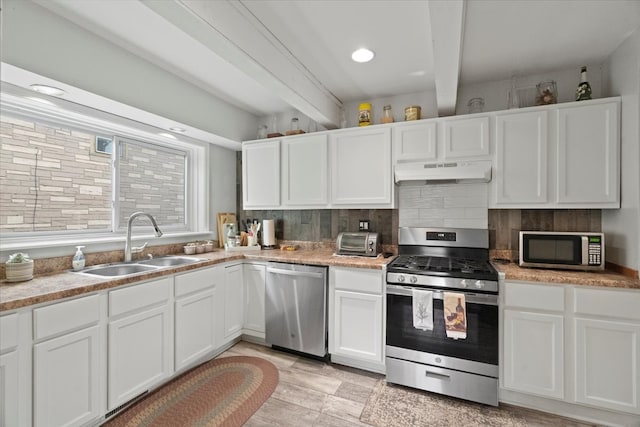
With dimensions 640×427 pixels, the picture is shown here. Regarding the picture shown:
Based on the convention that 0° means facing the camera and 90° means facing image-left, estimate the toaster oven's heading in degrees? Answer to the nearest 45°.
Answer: approximately 0°

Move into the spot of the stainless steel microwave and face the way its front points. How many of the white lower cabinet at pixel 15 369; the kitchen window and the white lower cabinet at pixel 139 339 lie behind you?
0

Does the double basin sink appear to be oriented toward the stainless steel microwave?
yes

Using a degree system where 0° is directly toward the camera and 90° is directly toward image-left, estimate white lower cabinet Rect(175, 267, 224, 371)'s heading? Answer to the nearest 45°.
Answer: approximately 315°

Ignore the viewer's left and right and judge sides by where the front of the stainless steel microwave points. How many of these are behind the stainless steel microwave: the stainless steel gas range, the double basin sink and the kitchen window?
0

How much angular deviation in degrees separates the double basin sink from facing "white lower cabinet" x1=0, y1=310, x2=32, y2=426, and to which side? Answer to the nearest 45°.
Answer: approximately 90° to its right

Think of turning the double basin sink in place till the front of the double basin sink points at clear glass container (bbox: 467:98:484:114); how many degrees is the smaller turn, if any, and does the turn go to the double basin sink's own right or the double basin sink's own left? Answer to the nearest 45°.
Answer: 0° — it already faces it

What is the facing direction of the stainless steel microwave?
toward the camera

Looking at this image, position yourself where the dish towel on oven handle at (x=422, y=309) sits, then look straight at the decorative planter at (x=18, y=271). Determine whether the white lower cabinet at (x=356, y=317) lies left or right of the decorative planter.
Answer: right

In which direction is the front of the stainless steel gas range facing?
toward the camera

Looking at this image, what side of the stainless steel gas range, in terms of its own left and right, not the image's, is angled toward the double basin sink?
right

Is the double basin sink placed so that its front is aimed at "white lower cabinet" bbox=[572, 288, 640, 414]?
yes

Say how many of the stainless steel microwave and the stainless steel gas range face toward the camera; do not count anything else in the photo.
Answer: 2

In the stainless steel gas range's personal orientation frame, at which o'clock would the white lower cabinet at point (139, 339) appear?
The white lower cabinet is roughly at 2 o'clock from the stainless steel gas range.

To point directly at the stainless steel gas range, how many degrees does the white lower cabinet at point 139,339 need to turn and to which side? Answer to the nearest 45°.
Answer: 0° — it already faces it

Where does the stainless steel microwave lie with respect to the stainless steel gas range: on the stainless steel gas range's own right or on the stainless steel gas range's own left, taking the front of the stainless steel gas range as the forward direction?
on the stainless steel gas range's own left
